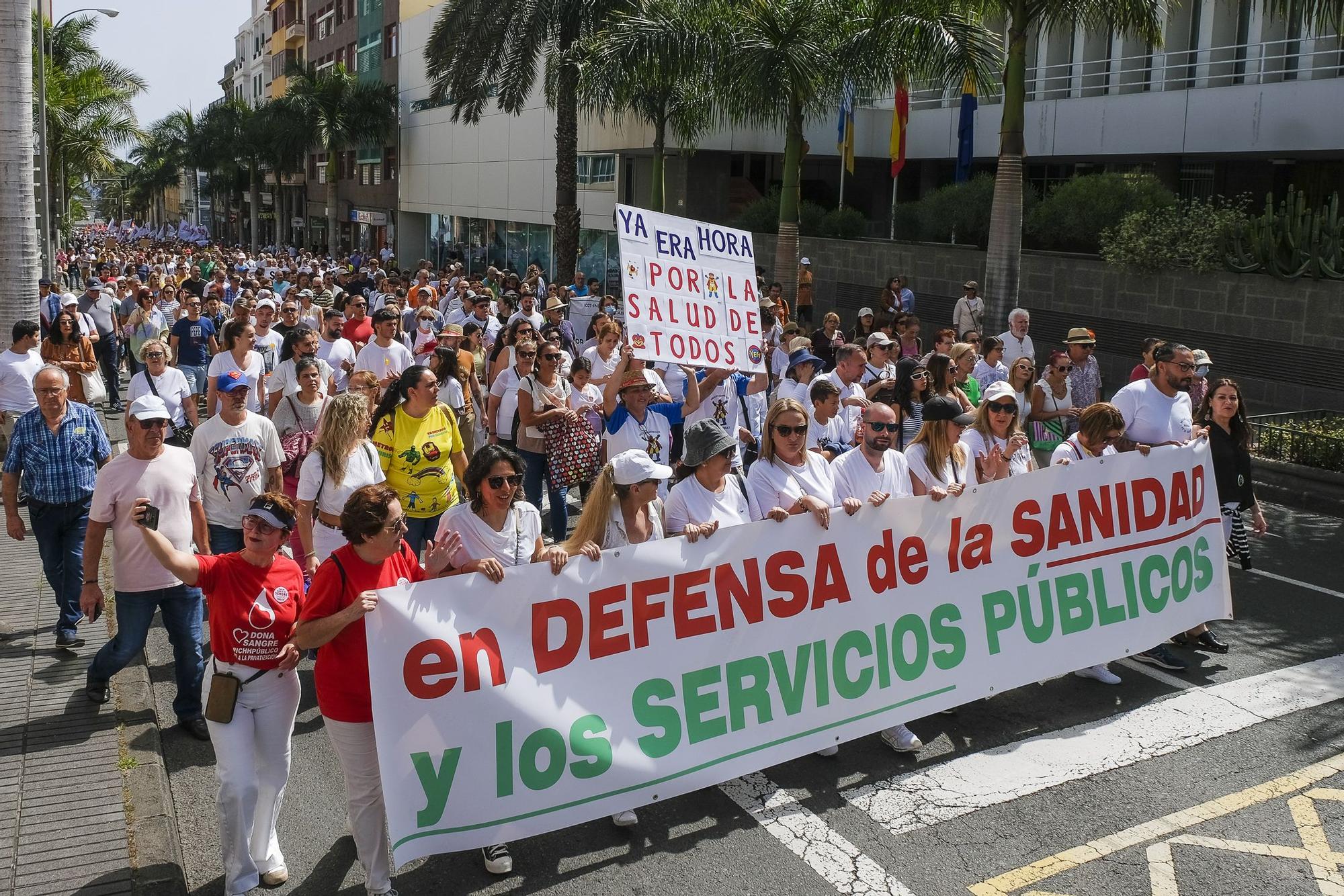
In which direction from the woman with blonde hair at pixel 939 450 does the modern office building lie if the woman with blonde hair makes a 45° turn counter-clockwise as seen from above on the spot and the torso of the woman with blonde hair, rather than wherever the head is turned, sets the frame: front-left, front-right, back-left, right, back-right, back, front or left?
left

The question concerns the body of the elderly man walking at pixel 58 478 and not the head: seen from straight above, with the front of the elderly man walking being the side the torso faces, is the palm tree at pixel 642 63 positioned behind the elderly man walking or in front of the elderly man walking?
behind

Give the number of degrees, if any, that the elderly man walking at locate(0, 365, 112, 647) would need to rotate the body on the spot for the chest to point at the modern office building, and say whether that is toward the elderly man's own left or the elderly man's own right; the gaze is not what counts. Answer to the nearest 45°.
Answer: approximately 135° to the elderly man's own left

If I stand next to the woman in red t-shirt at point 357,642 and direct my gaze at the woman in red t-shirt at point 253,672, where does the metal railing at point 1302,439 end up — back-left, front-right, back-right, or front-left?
back-right

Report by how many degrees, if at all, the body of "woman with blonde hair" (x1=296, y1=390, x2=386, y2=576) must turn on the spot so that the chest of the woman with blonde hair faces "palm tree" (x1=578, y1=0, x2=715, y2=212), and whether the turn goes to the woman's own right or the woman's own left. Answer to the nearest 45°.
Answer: approximately 135° to the woman's own left

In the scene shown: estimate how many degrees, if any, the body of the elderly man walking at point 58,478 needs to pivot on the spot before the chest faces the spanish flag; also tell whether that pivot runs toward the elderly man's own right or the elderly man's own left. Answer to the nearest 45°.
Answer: approximately 135° to the elderly man's own left

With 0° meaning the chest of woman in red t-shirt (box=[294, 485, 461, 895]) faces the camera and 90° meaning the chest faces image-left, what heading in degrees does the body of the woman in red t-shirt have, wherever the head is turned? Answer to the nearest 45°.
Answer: approximately 315°

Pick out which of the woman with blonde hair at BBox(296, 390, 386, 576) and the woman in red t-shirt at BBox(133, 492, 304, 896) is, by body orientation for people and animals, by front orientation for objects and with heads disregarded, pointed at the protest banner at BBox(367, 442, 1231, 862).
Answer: the woman with blonde hair

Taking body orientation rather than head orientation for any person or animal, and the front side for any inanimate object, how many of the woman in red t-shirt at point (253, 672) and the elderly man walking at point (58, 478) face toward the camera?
2

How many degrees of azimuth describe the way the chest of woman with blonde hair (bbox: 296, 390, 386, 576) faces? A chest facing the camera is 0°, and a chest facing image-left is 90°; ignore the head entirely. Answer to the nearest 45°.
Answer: approximately 315°

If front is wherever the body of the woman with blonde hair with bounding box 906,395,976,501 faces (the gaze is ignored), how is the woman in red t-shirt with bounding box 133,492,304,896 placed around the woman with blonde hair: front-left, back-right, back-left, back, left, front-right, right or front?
right
